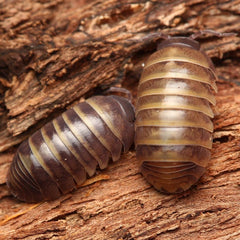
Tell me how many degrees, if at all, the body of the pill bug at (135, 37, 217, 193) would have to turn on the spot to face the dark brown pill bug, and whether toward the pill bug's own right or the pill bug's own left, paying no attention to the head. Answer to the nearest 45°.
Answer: approximately 90° to the pill bug's own left

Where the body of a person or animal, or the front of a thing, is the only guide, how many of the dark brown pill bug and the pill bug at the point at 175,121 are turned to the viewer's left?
0

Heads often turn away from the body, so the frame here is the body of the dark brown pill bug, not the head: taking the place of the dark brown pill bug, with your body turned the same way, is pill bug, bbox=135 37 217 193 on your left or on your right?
on your right

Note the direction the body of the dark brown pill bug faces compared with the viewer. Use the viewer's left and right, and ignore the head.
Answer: facing away from the viewer and to the right of the viewer

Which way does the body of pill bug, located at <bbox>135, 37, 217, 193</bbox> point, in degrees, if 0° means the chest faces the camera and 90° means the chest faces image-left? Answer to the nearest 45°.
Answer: approximately 180°
